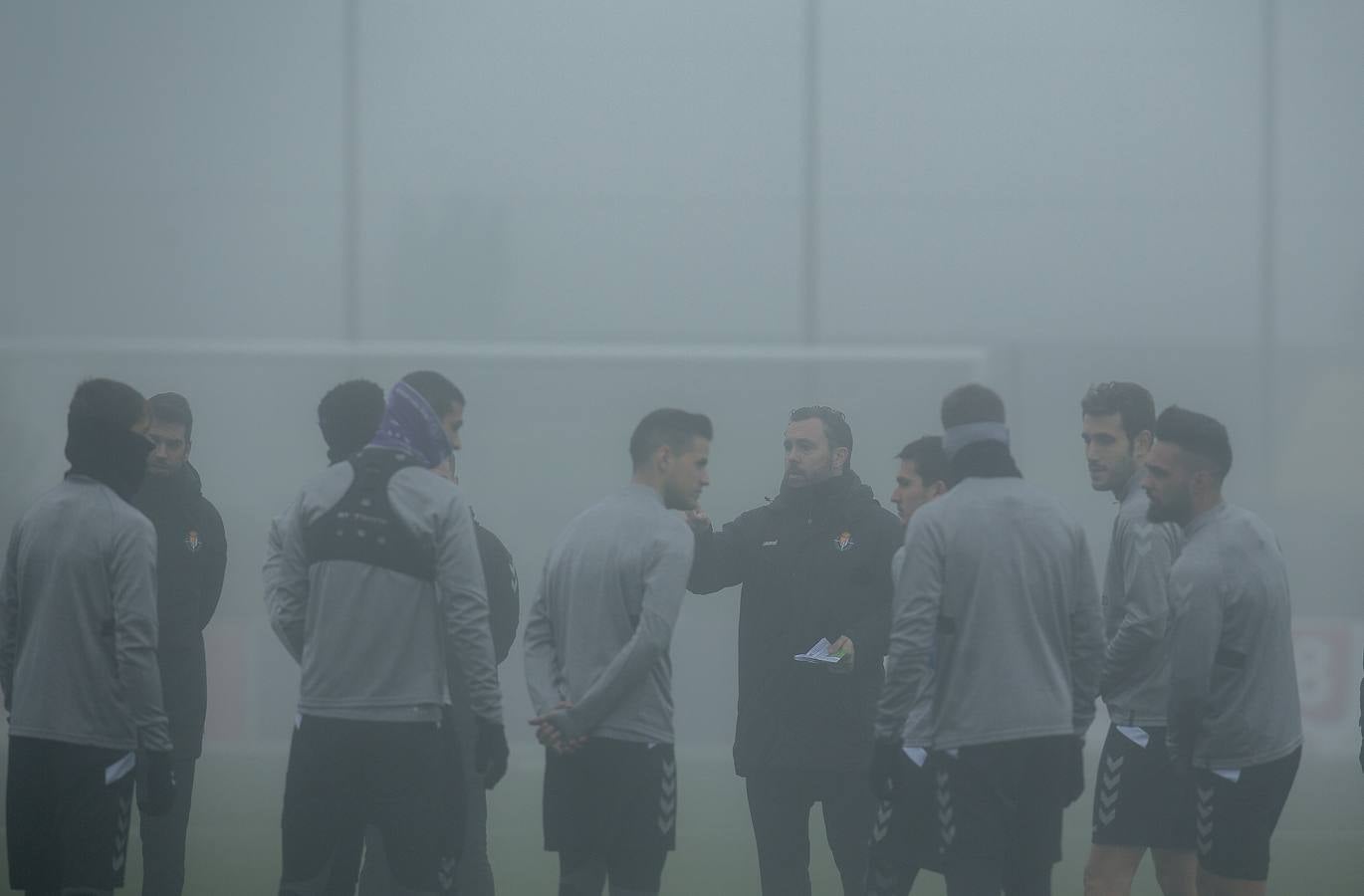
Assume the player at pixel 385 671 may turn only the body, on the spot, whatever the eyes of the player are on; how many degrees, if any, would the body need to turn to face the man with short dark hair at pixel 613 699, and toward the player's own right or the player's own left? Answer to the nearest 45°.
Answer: approximately 90° to the player's own right

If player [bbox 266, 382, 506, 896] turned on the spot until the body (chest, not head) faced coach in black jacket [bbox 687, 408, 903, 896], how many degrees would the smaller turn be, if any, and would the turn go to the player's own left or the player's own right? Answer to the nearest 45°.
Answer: approximately 45° to the player's own right

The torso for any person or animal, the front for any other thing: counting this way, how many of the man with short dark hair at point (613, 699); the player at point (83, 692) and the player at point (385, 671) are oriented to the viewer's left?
0

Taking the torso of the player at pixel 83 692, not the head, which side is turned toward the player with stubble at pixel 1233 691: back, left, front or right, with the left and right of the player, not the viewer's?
right

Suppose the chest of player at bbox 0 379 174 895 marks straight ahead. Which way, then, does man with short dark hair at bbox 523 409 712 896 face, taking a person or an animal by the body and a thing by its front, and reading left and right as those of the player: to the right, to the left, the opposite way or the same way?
the same way

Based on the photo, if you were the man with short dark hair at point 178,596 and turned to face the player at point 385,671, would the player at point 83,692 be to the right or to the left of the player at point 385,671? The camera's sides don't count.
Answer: right

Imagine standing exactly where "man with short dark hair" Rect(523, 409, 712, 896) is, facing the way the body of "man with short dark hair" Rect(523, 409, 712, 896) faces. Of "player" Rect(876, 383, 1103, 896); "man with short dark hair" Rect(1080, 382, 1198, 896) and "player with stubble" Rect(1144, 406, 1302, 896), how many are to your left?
0

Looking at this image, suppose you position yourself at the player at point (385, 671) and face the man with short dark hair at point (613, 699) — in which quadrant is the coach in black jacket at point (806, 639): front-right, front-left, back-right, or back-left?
front-left

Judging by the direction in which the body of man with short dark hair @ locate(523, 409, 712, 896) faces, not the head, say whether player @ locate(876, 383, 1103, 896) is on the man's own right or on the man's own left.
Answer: on the man's own right

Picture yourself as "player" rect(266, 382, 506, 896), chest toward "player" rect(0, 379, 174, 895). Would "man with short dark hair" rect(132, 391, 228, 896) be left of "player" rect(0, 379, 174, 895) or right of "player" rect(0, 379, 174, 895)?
right

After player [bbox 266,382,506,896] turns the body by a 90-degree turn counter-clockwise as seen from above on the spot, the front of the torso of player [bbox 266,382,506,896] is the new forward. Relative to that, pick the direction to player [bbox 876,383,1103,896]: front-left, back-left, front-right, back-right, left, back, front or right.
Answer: back

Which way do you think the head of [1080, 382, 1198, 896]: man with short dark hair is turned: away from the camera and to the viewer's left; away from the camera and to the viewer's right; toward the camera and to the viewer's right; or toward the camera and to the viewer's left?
toward the camera and to the viewer's left

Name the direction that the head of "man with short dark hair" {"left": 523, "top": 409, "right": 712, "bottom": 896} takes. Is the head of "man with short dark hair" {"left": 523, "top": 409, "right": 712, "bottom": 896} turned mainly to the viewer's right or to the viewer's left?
to the viewer's right

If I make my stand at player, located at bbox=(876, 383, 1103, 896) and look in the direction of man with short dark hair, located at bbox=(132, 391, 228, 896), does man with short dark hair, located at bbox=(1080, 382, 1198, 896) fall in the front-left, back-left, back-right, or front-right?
back-right

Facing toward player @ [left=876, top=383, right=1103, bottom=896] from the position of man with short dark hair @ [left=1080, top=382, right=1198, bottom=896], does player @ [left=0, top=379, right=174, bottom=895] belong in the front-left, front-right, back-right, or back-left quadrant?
front-right

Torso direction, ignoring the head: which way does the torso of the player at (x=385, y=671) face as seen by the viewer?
away from the camera

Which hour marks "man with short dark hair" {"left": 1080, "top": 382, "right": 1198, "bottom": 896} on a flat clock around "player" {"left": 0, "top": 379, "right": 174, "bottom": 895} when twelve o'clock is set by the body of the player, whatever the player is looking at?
The man with short dark hair is roughly at 2 o'clock from the player.

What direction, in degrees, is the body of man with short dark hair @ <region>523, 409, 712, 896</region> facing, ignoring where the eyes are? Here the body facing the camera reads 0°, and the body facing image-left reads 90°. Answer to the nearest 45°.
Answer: approximately 225°

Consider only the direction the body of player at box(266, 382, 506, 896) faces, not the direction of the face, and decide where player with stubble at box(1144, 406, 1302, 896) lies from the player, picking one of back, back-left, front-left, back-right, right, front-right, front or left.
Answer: right
